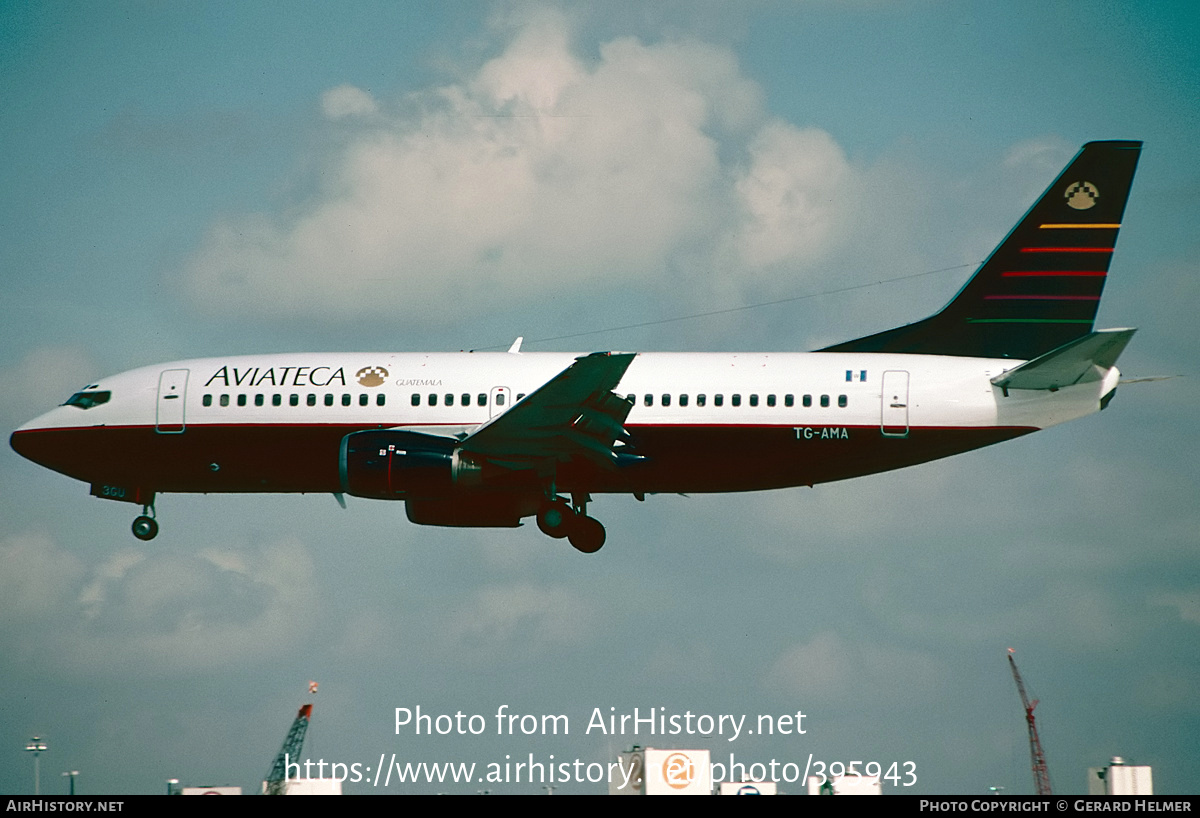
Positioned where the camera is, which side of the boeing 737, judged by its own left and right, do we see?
left
